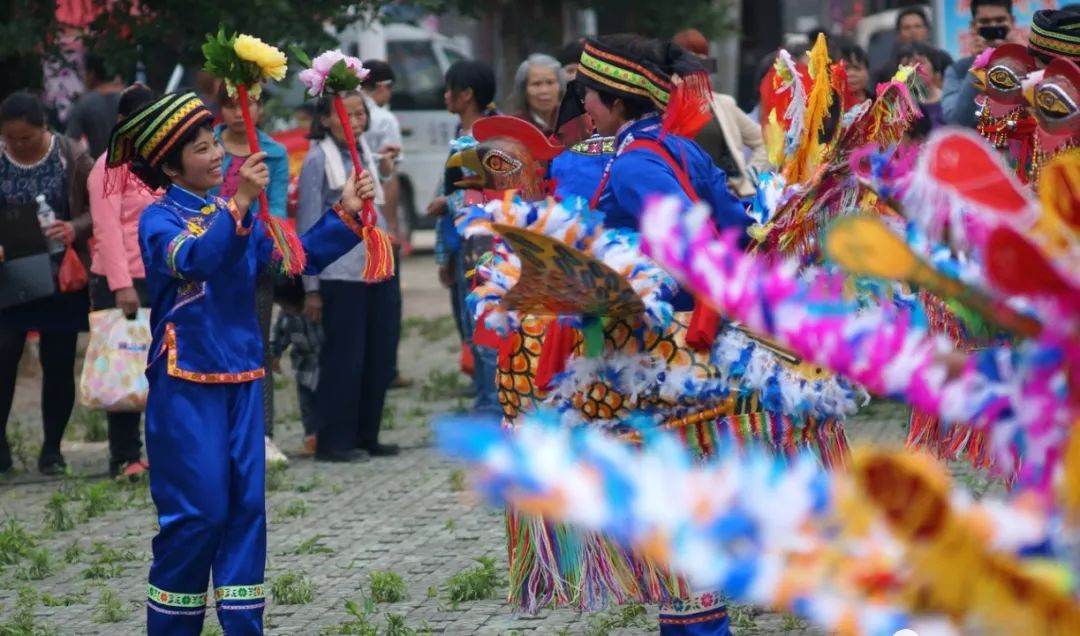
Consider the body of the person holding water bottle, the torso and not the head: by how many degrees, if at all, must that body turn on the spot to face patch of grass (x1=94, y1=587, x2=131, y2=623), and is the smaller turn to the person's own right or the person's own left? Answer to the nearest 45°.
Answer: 0° — they already face it

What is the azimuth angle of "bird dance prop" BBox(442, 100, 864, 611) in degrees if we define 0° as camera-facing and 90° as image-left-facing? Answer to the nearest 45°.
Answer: approximately 90°

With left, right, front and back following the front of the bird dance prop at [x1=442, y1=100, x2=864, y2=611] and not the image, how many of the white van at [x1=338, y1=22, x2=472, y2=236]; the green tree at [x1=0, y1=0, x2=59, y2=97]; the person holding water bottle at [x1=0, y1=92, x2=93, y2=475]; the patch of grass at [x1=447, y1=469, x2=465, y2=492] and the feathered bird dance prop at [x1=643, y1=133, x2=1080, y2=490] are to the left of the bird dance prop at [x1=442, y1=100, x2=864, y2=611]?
1

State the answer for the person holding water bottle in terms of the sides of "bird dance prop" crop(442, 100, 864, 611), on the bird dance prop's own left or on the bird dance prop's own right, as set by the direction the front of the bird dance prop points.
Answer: on the bird dance prop's own right

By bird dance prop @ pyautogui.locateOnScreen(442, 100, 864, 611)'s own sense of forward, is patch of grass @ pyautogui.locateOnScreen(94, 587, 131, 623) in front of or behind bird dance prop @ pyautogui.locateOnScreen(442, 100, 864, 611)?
in front

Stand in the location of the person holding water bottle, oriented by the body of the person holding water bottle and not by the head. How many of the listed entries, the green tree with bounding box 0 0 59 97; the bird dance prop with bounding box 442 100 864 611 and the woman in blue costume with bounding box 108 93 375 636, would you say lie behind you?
1

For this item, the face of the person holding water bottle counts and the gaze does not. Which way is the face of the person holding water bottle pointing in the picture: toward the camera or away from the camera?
toward the camera

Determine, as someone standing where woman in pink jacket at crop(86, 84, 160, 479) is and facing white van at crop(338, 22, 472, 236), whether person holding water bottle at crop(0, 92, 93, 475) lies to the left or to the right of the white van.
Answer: left

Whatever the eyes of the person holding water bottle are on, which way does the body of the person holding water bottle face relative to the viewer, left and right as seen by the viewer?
facing the viewer

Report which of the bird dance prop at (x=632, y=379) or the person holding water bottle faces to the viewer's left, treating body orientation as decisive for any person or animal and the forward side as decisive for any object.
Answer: the bird dance prop

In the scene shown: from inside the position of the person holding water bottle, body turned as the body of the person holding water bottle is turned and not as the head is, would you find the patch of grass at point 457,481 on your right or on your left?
on your left

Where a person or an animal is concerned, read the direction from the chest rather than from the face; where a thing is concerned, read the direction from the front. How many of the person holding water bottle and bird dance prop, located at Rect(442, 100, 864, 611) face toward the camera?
1

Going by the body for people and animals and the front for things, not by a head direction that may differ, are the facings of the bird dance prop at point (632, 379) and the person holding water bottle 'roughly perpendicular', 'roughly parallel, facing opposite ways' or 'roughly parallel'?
roughly perpendicular

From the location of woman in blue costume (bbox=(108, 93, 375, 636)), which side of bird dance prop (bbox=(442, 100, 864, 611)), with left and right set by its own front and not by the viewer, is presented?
front

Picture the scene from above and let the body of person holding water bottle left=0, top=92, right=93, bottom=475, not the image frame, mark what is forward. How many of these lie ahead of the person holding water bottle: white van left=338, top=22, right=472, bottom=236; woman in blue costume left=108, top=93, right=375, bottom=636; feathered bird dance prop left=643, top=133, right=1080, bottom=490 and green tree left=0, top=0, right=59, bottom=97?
2

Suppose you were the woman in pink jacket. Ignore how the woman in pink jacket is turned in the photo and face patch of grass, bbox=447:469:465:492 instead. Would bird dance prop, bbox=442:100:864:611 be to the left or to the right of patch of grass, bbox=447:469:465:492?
right
